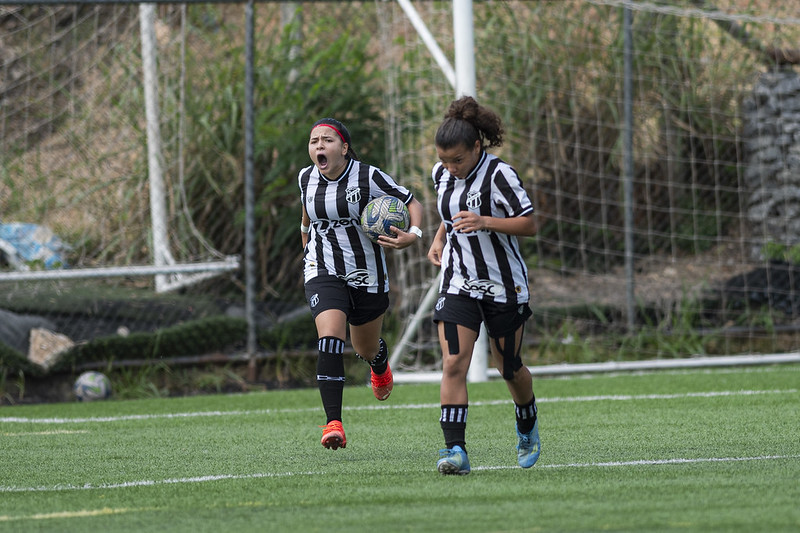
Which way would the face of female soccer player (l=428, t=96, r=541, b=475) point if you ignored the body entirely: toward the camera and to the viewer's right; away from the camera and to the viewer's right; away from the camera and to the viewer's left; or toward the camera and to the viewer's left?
toward the camera and to the viewer's left

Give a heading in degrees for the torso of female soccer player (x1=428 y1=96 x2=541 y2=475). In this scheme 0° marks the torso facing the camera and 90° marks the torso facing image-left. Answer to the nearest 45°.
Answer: approximately 45°

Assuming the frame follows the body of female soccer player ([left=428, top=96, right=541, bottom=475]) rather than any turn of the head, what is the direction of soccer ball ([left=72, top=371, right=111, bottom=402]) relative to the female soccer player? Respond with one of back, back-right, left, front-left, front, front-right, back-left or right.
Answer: right

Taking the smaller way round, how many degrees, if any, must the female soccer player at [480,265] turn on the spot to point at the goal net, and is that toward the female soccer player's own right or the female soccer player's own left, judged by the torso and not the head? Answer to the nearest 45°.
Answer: approximately 135° to the female soccer player's own right

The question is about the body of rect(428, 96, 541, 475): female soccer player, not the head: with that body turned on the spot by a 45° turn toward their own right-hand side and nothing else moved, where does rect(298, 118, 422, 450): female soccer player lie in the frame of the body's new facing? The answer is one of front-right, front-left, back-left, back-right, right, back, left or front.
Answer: front-right
